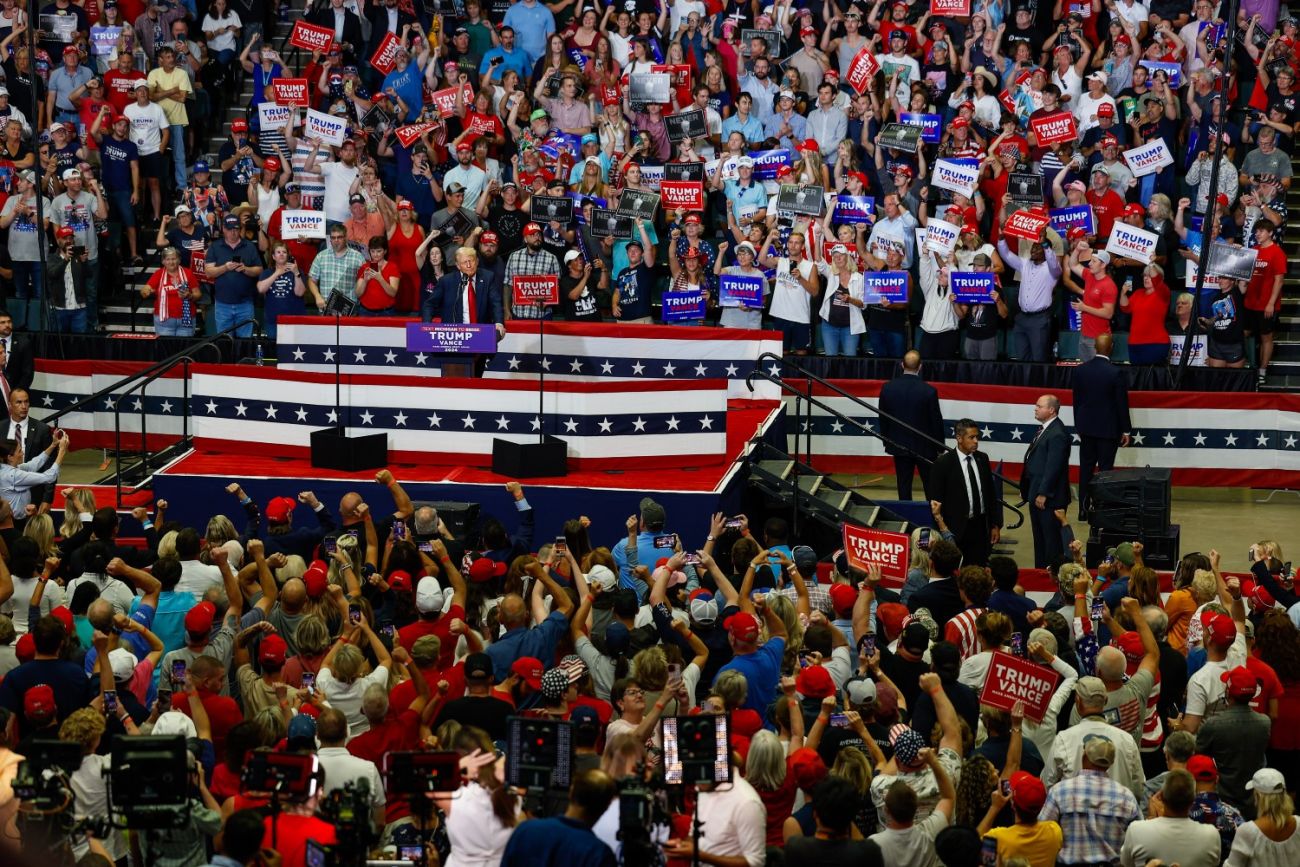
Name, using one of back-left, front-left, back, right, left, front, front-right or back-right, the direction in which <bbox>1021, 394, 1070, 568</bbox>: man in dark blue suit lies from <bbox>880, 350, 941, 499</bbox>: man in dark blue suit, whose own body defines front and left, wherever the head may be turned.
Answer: back-right

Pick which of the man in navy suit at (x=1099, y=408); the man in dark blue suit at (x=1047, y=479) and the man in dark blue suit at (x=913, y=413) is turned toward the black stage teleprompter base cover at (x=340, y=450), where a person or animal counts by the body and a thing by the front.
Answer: the man in dark blue suit at (x=1047, y=479)

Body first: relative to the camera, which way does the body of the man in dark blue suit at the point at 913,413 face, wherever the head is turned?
away from the camera

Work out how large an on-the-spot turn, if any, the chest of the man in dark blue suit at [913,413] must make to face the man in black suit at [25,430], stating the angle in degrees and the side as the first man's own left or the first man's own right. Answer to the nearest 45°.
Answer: approximately 90° to the first man's own left

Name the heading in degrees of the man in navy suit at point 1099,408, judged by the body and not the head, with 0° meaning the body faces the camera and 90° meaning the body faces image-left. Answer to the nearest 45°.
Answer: approximately 180°

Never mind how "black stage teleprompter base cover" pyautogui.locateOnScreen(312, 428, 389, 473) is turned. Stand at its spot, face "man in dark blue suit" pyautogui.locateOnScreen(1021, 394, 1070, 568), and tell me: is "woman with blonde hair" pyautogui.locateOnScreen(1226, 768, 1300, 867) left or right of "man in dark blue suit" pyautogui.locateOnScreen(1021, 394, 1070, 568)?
right

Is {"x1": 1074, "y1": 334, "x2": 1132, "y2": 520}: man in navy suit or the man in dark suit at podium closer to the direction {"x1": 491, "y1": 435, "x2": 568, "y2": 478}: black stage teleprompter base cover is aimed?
the man in dark suit at podium

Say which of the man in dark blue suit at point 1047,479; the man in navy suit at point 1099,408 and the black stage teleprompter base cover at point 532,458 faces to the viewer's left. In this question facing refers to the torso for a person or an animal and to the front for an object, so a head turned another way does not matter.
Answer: the man in dark blue suit at point 1047,479

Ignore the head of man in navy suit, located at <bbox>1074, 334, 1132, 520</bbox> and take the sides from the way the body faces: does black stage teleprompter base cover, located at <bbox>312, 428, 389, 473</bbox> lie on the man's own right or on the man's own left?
on the man's own left

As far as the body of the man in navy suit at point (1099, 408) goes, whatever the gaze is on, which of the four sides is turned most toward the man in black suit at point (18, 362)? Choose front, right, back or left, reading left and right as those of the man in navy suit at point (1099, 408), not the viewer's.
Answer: left

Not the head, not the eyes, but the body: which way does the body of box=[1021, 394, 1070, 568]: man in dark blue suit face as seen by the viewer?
to the viewer's left

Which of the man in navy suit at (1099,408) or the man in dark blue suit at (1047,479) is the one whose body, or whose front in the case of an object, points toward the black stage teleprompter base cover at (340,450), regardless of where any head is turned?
the man in dark blue suit at (1047,479)

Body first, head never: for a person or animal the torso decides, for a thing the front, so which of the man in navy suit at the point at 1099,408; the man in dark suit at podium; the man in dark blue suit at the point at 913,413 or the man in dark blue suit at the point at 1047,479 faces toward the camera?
the man in dark suit at podium
